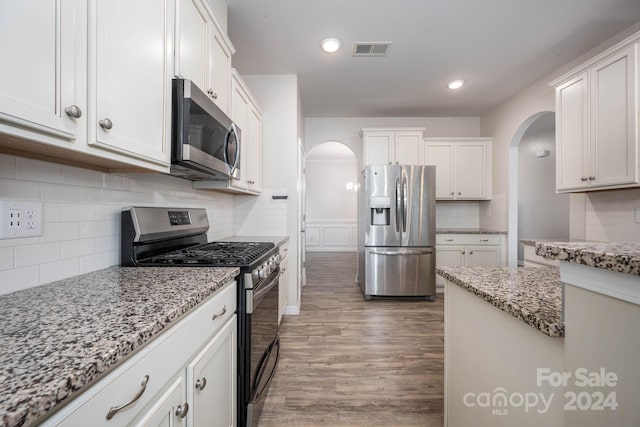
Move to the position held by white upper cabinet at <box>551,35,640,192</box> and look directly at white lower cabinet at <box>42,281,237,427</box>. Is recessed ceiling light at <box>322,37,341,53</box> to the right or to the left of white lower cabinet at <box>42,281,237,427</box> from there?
right

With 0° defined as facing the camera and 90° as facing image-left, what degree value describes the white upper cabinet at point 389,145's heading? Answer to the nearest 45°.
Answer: approximately 0°

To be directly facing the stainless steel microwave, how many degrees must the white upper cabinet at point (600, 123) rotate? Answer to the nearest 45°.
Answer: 0° — it already faces it

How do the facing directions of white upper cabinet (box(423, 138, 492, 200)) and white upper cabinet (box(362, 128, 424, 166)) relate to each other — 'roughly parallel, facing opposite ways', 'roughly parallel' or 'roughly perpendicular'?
roughly parallel

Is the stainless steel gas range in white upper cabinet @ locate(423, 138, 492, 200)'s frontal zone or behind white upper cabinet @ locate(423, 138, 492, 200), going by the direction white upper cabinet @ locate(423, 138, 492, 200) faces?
frontal zone

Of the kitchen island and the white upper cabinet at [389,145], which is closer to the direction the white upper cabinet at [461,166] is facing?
the kitchen island

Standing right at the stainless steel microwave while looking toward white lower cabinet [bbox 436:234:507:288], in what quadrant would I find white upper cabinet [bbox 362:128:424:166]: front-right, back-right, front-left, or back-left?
front-left

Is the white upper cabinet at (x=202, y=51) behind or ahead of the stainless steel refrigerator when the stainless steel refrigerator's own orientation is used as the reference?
ahead

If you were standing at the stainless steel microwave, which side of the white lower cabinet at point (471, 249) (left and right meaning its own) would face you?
front

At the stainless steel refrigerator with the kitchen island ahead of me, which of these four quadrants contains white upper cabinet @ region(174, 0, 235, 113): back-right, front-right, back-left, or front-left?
front-right

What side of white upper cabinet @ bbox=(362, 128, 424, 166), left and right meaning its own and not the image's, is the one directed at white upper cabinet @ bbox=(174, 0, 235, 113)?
front

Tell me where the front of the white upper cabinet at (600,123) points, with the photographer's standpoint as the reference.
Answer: facing the viewer and to the left of the viewer

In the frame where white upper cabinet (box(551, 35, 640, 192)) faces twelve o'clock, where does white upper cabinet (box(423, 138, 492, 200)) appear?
white upper cabinet (box(423, 138, 492, 200)) is roughly at 3 o'clock from white upper cabinet (box(551, 35, 640, 192)).

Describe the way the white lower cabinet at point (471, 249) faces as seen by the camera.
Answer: facing the viewer

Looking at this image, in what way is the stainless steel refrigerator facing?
toward the camera

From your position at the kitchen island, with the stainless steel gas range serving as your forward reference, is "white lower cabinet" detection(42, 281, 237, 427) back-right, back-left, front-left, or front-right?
front-left

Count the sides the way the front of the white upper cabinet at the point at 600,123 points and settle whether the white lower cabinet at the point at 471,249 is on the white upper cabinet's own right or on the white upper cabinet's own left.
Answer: on the white upper cabinet's own right

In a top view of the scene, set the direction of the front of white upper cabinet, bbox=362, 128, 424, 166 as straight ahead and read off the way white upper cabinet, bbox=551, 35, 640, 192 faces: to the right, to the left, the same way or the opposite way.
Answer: to the right

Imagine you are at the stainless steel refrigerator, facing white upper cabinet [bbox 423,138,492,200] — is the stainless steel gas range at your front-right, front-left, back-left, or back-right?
back-right
